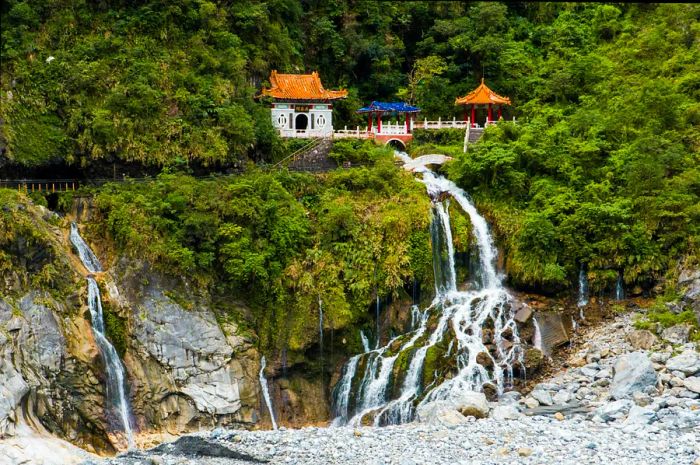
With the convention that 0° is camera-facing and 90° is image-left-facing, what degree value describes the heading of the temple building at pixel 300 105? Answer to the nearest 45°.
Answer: approximately 0°

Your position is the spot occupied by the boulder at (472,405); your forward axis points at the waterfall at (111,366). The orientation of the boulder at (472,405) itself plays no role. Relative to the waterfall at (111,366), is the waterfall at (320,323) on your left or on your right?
right

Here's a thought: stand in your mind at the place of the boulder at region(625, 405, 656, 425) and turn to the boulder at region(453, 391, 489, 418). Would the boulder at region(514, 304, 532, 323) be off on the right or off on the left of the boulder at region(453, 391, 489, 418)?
right

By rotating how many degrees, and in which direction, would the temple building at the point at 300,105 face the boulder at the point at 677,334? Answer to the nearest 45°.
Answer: approximately 45° to its left
